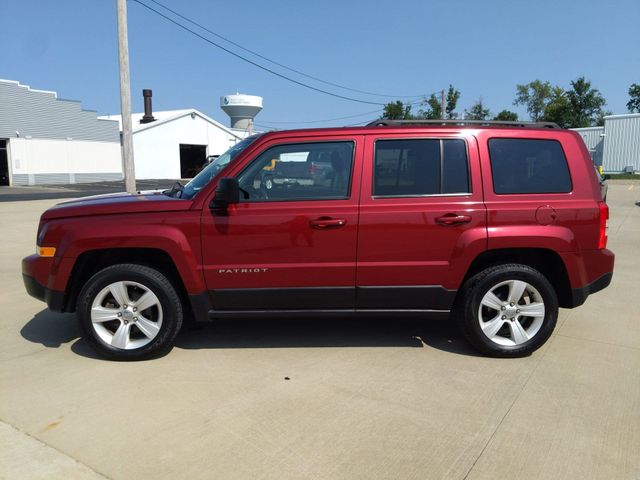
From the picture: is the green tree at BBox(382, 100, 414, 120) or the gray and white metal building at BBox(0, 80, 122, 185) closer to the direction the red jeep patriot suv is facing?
the gray and white metal building

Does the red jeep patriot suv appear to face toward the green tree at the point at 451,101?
no

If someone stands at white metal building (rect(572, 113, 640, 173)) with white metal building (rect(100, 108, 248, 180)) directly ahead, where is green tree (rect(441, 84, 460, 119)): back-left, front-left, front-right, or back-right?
front-right

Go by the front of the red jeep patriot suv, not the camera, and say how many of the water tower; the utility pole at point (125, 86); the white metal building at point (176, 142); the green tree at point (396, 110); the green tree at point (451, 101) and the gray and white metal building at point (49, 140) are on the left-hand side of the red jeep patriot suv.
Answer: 0

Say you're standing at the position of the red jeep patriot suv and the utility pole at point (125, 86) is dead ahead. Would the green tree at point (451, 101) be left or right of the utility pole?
right

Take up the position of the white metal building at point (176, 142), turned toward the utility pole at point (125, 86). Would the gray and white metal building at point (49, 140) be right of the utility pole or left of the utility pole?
right

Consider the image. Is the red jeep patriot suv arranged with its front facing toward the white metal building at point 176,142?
no

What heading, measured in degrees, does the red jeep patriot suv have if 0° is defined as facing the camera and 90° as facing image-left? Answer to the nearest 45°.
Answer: approximately 90°

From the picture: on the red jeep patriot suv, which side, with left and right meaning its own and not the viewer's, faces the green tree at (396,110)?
right

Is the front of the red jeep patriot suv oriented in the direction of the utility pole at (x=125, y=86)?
no

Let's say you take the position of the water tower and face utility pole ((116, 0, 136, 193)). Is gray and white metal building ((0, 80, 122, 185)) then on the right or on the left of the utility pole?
right

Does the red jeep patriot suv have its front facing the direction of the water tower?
no

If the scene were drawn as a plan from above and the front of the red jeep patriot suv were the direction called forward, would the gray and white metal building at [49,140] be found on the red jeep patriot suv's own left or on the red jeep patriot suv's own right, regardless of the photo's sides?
on the red jeep patriot suv's own right
